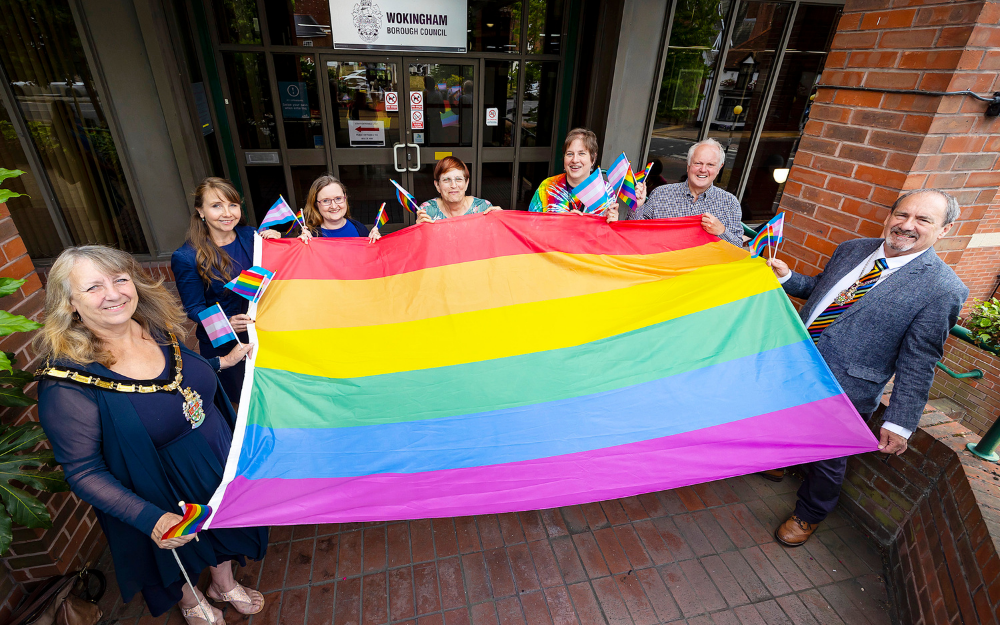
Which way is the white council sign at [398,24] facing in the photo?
toward the camera

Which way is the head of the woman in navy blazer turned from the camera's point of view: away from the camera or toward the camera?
toward the camera

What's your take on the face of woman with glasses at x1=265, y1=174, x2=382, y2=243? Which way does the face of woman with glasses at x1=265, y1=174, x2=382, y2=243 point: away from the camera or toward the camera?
toward the camera

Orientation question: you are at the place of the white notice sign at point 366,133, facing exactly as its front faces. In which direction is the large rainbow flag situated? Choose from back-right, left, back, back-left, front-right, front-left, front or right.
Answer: front

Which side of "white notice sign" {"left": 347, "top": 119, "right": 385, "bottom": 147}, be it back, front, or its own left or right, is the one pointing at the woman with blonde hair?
front

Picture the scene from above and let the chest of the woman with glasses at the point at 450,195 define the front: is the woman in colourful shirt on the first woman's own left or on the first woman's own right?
on the first woman's own left

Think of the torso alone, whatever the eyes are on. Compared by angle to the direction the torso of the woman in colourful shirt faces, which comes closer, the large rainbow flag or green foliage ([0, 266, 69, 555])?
the large rainbow flag

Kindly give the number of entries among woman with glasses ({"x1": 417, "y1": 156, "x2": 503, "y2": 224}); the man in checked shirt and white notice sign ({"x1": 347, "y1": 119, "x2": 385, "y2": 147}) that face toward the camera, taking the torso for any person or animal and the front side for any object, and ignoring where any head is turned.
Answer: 3

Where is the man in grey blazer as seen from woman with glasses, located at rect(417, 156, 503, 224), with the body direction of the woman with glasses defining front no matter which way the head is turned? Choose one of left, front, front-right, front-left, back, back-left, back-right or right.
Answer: front-left

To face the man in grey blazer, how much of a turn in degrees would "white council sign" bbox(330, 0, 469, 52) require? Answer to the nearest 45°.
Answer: approximately 45° to its left

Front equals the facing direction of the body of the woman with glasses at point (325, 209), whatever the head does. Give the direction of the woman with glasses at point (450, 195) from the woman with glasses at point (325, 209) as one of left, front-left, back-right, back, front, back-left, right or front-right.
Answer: left

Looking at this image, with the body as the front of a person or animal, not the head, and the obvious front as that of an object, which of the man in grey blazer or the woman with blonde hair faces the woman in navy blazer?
the man in grey blazer

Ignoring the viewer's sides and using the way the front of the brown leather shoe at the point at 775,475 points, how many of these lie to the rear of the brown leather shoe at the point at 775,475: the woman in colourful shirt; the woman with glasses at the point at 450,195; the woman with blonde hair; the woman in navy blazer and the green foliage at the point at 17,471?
0

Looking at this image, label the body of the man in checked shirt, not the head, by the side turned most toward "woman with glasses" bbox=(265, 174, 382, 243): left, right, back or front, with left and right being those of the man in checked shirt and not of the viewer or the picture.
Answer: right

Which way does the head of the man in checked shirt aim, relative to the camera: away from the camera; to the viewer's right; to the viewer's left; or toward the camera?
toward the camera

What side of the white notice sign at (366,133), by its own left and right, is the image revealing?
front

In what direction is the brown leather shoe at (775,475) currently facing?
to the viewer's left

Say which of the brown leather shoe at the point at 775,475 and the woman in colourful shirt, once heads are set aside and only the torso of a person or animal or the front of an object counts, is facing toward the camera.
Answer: the woman in colourful shirt

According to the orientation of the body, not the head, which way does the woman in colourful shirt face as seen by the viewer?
toward the camera
